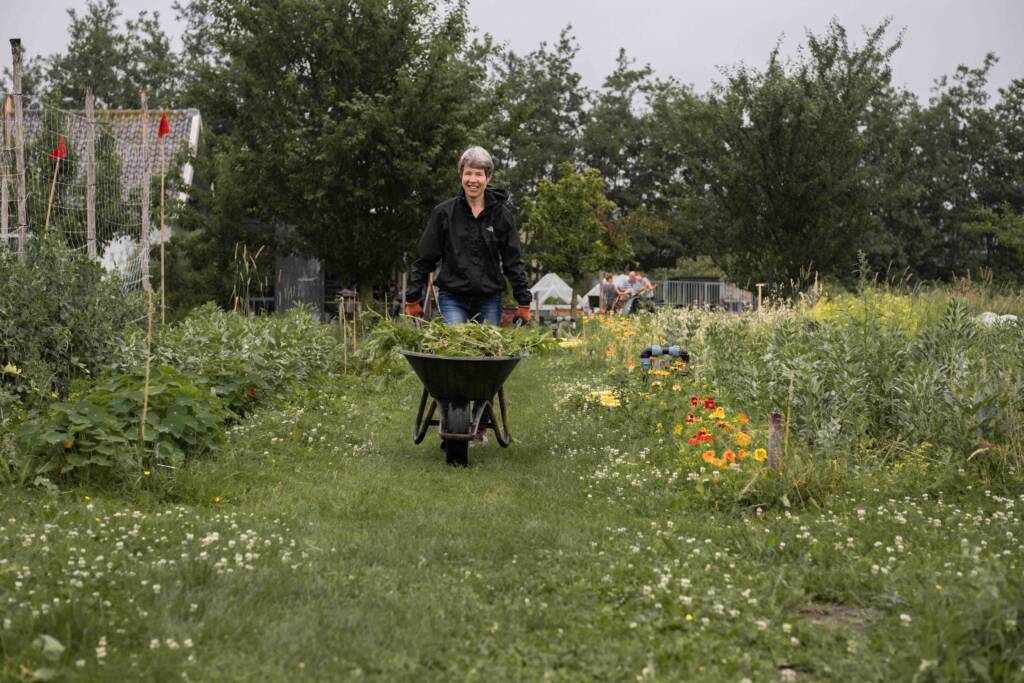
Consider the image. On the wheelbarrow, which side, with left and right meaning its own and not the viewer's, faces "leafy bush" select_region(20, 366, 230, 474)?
right

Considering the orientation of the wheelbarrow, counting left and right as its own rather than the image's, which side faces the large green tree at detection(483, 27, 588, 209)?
back

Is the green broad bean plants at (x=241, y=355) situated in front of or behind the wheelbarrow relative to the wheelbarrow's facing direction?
behind

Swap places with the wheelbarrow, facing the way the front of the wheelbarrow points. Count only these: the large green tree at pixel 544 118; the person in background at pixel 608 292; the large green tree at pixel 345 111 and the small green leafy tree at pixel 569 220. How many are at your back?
4

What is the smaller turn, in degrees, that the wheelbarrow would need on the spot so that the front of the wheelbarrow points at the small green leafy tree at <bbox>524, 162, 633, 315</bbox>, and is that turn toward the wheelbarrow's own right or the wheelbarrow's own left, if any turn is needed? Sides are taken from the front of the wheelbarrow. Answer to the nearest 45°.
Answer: approximately 180°

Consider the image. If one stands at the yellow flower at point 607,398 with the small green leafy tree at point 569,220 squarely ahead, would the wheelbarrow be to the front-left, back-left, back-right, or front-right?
back-left

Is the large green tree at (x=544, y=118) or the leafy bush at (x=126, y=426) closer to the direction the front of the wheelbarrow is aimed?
the leafy bush

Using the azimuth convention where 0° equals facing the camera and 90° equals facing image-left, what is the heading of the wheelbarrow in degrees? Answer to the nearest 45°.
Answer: approximately 0°

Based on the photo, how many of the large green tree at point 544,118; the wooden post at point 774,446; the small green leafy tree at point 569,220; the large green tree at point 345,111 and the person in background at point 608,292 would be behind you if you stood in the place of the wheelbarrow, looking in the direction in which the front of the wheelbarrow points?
4

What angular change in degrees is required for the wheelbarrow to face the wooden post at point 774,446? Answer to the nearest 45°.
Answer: approximately 45° to its left

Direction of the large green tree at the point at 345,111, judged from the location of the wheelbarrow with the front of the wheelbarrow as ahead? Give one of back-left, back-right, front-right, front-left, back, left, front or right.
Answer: back

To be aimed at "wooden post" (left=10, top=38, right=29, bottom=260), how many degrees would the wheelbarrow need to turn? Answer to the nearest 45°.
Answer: approximately 135° to its right

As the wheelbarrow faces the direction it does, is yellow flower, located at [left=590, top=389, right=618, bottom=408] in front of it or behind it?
behind

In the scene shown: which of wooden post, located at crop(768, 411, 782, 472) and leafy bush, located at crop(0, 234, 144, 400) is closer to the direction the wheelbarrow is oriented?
the wooden post

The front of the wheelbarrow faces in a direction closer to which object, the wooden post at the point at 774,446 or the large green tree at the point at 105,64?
the wooden post
